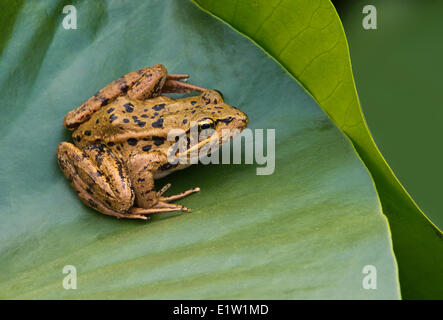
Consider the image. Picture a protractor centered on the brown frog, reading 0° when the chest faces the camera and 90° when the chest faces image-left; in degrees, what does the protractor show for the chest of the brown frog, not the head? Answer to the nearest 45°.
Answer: approximately 270°
